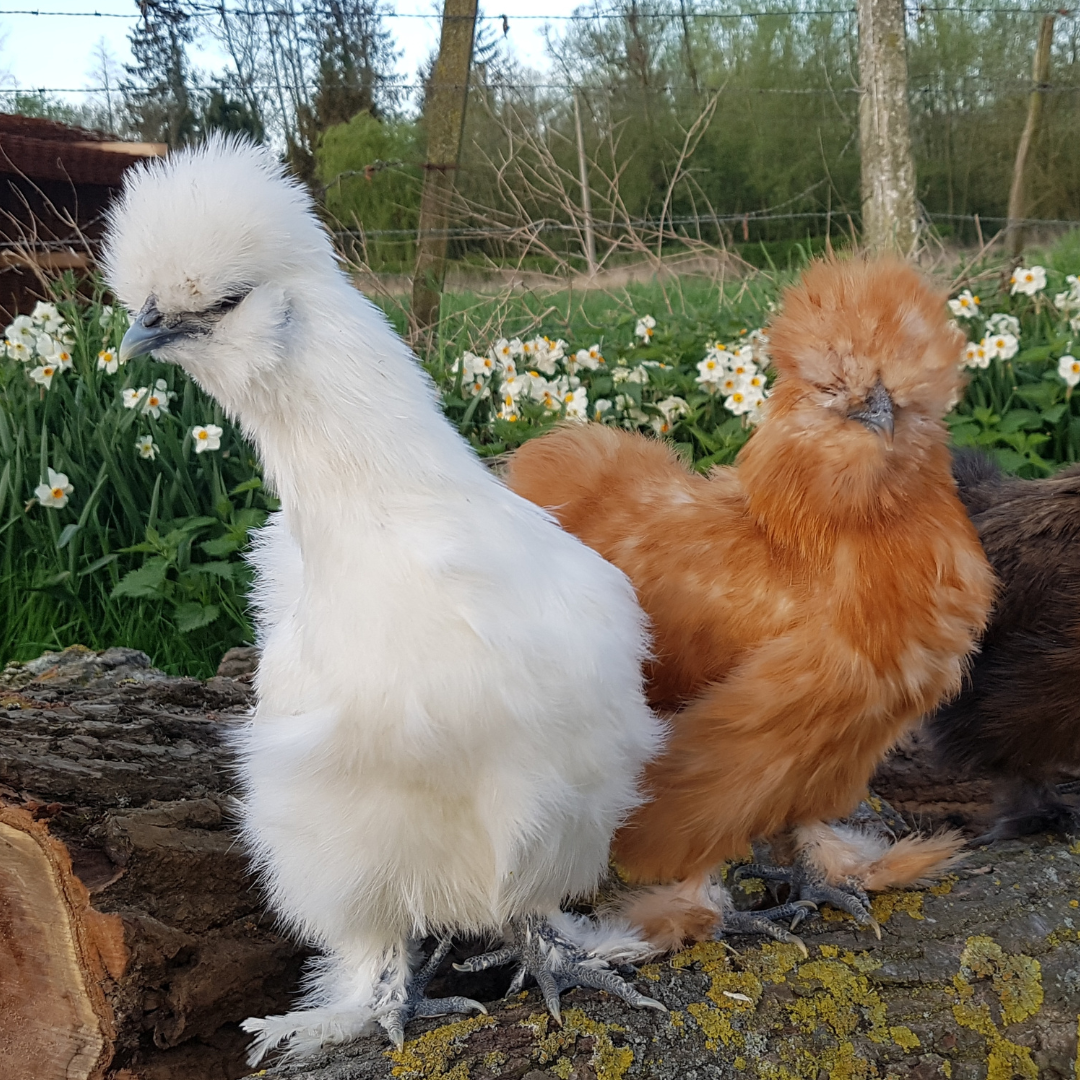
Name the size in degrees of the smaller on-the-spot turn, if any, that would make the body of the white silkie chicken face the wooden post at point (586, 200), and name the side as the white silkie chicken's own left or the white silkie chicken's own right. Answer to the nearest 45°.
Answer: approximately 135° to the white silkie chicken's own right

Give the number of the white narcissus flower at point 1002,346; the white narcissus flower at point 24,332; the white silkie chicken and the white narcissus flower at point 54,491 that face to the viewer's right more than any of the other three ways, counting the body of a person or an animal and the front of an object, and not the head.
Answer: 0

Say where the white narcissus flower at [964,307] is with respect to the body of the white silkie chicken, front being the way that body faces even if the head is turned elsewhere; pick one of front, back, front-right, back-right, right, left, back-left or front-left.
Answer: back

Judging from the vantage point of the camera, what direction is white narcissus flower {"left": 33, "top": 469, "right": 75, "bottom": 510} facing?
facing the viewer

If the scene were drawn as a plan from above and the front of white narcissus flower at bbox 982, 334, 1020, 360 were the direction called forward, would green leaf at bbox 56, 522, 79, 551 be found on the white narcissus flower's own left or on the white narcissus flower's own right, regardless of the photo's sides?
on the white narcissus flower's own right

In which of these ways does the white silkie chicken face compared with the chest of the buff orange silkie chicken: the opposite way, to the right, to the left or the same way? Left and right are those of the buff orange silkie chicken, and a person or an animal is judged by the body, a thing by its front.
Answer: to the right

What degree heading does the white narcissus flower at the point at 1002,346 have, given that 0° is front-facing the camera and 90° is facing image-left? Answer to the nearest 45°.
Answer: approximately 0°
